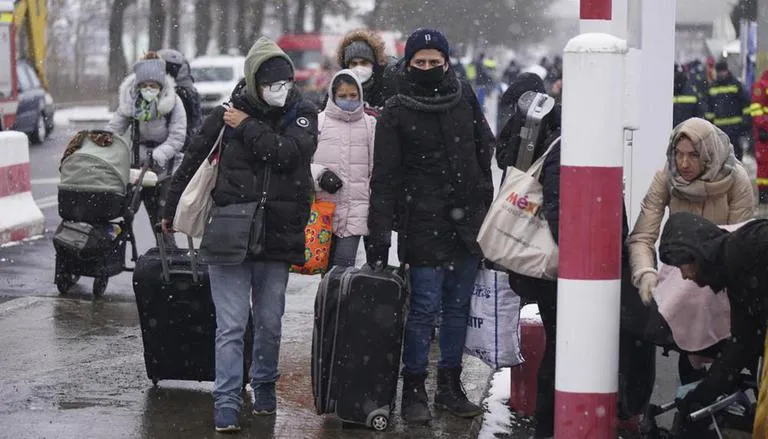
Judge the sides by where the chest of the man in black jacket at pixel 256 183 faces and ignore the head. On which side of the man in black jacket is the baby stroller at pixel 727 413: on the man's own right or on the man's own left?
on the man's own left

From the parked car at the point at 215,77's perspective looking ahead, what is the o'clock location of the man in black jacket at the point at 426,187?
The man in black jacket is roughly at 12 o'clock from the parked car.

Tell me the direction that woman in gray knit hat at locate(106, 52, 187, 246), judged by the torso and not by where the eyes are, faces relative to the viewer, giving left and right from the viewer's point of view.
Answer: facing the viewer

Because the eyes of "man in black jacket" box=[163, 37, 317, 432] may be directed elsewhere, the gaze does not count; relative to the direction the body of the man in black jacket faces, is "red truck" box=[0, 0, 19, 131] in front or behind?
behind

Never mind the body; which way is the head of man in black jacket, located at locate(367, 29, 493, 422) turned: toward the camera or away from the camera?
toward the camera

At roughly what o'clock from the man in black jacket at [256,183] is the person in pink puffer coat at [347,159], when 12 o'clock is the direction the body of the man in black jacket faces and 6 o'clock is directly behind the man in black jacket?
The person in pink puffer coat is roughly at 7 o'clock from the man in black jacket.

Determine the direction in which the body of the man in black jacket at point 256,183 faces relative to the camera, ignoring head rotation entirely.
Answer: toward the camera

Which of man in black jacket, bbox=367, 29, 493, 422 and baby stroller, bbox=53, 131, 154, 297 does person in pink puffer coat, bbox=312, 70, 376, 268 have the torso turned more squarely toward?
the man in black jacket

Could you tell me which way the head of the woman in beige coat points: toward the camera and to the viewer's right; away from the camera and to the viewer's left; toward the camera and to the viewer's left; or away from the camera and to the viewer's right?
toward the camera and to the viewer's left

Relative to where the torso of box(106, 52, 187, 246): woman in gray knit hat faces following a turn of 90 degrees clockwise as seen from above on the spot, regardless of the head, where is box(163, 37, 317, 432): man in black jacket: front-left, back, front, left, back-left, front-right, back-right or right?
left

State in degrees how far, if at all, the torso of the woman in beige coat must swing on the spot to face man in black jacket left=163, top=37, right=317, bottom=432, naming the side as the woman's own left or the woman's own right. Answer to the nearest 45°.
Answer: approximately 45° to the woman's own right

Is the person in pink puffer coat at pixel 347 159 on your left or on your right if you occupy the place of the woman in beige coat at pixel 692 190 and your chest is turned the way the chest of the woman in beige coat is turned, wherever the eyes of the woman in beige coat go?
on your right

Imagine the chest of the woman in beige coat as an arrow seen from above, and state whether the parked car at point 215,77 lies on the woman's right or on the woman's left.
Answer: on the woman's right

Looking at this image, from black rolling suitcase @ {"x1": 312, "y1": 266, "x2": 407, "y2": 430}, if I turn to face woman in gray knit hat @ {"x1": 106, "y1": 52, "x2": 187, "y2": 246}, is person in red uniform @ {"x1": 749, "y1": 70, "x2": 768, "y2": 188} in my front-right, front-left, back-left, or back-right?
front-right
